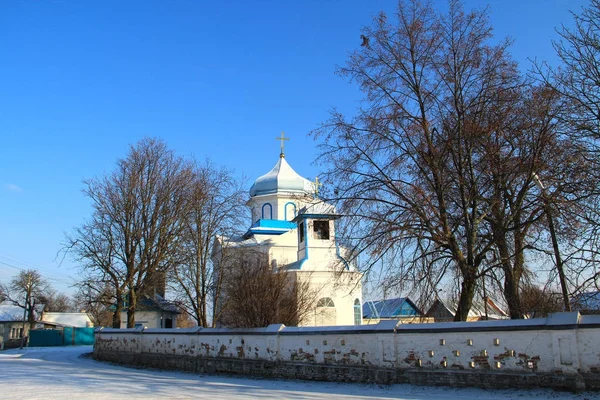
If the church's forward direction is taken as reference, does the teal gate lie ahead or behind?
behind

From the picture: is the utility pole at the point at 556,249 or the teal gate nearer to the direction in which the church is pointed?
the utility pole

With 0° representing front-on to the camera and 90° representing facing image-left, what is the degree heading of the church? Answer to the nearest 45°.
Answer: approximately 315°
